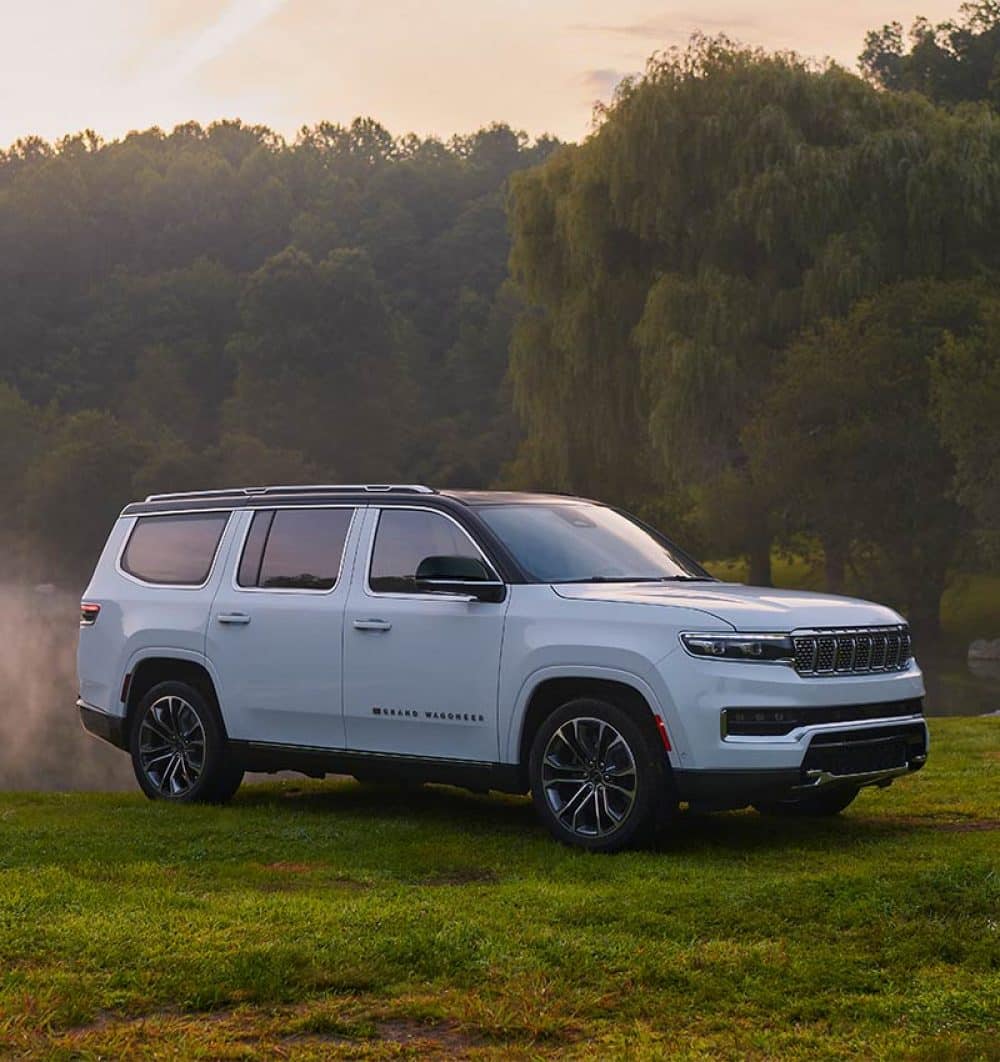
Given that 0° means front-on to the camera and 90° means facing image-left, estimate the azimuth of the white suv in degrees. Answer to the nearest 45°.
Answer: approximately 315°

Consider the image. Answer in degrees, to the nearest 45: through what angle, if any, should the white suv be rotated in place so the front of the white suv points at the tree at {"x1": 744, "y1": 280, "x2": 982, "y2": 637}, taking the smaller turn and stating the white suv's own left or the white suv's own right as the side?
approximately 135° to the white suv's own left

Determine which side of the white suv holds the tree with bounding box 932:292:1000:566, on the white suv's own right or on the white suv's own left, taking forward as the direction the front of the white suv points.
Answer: on the white suv's own left

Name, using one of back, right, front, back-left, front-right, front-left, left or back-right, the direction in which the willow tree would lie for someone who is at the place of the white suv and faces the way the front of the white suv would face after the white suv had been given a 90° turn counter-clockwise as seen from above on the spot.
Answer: front-left
